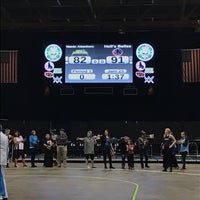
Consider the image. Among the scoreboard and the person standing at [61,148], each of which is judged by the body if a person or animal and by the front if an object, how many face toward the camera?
2

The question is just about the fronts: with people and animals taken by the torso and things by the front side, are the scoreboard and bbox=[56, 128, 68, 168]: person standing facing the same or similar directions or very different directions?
same or similar directions

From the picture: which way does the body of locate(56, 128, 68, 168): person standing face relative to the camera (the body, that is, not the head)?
toward the camera

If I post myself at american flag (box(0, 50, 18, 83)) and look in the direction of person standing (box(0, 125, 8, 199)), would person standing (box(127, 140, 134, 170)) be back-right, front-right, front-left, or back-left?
front-left

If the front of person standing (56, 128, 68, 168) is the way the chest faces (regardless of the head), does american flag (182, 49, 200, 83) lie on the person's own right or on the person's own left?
on the person's own left

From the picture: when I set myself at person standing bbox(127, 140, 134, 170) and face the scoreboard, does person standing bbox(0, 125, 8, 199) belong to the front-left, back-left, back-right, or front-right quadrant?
back-left

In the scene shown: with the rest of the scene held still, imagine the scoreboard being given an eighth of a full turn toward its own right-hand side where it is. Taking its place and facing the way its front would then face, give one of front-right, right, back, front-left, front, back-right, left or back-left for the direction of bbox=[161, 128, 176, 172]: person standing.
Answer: left

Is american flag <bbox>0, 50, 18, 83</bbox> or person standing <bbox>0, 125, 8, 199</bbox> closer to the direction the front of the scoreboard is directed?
the person standing

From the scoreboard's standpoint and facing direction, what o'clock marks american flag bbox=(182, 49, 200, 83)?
The american flag is roughly at 8 o'clock from the scoreboard.

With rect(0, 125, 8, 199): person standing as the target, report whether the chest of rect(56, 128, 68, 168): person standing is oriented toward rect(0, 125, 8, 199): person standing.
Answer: yes

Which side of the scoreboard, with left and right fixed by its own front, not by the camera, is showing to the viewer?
front
